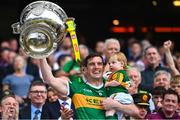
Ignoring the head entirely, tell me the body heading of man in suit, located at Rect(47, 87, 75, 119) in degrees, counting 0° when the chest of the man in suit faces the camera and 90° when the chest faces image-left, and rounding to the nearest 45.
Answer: approximately 315°

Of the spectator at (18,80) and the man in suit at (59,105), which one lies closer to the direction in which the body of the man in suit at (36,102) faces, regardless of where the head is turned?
the man in suit

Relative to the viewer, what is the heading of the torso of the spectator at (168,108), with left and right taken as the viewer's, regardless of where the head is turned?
facing the viewer

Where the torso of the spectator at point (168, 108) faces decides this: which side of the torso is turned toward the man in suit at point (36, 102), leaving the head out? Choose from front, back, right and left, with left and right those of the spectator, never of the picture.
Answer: right

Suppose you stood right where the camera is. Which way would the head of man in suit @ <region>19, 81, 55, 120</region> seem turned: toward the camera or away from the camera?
toward the camera

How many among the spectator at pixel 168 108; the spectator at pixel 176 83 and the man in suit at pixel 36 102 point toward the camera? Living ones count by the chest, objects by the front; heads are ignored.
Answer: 3

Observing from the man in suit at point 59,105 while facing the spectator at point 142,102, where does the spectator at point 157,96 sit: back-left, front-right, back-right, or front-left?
front-left

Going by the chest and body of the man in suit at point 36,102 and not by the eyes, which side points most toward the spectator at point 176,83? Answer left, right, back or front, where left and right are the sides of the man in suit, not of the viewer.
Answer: left
